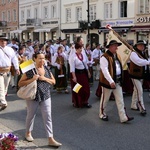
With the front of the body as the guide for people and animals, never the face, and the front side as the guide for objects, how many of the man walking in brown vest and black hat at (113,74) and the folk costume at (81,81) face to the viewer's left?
0

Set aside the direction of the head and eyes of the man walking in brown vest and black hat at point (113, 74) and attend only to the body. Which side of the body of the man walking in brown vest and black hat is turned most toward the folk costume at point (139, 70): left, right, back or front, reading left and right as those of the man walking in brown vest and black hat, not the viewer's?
left

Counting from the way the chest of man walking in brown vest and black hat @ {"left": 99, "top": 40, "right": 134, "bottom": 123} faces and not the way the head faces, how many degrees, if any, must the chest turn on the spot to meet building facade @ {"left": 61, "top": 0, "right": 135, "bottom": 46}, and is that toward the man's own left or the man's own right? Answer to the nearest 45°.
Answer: approximately 135° to the man's own left

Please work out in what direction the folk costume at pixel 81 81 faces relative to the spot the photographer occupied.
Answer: facing the viewer and to the right of the viewer

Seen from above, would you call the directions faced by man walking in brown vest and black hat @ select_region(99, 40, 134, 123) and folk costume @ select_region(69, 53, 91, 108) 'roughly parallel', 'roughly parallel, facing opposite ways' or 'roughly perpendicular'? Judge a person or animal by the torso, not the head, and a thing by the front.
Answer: roughly parallel

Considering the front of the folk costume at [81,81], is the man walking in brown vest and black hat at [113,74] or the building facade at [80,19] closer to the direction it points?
the man walking in brown vest and black hat

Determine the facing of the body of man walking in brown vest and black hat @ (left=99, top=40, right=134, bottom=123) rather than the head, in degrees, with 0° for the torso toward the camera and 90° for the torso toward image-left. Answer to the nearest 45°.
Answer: approximately 315°

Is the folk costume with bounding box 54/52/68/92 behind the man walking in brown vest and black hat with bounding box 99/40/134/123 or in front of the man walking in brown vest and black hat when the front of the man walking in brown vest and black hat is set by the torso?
behind

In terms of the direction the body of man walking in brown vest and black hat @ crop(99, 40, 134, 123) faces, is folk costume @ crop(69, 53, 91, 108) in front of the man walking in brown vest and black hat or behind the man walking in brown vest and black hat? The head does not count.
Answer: behind

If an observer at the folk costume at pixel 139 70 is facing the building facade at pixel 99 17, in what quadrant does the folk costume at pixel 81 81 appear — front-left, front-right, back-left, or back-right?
front-left

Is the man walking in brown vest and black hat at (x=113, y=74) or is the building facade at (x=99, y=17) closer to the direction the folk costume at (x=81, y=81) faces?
the man walking in brown vest and black hat

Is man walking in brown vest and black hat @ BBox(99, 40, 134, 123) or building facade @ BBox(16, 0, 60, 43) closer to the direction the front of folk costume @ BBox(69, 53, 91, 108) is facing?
the man walking in brown vest and black hat
